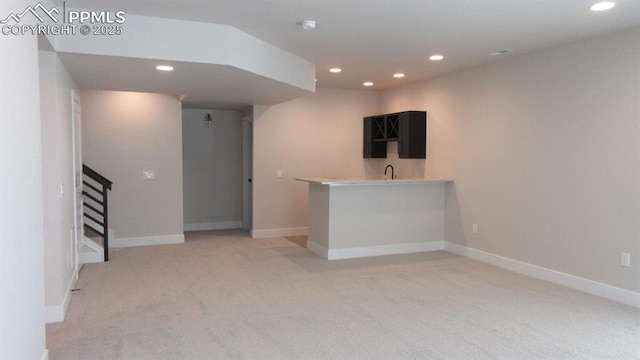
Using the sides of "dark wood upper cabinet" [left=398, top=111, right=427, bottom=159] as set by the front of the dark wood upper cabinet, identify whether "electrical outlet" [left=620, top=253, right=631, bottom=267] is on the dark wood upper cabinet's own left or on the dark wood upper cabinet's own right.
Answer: on the dark wood upper cabinet's own left

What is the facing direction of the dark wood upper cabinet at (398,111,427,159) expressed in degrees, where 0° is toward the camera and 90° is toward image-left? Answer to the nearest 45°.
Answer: approximately 45°

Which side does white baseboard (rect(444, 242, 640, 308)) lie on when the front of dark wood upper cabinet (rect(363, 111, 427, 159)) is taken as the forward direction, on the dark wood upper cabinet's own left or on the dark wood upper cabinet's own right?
on the dark wood upper cabinet's own left

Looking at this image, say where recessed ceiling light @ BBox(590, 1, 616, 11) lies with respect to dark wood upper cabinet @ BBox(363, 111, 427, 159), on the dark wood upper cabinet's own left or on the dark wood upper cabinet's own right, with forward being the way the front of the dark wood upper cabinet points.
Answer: on the dark wood upper cabinet's own left

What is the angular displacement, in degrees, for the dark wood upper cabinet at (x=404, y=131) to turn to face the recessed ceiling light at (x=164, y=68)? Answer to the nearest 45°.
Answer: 0° — it already faces it
